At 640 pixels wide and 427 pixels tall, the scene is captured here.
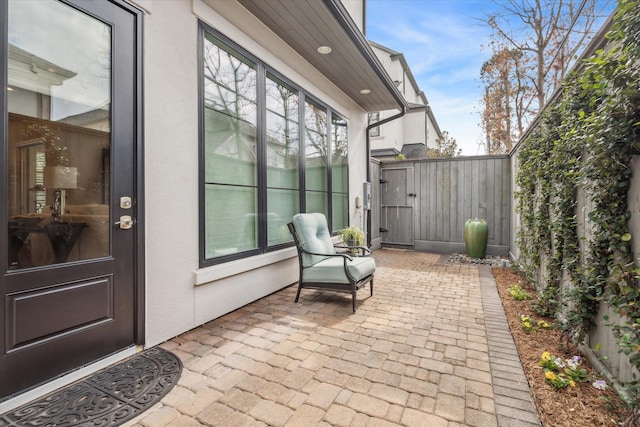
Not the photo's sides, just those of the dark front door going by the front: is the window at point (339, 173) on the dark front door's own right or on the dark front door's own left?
on the dark front door's own left

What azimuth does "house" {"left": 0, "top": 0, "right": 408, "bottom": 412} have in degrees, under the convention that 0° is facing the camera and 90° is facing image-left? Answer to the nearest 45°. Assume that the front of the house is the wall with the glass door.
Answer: approximately 315°

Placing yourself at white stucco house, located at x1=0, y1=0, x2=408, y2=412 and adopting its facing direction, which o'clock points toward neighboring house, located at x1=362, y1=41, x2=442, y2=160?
neighboring house, located at x1=362, y1=41, x2=442, y2=160 is roughly at 9 o'clock from white stucco house, located at x1=0, y1=0, x2=408, y2=412.

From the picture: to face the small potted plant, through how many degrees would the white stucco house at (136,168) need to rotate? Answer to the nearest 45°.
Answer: approximately 90° to its left

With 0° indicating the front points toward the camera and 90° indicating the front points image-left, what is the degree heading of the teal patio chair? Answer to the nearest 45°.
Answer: approximately 315°

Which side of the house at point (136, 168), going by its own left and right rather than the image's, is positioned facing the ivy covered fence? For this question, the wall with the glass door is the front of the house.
front

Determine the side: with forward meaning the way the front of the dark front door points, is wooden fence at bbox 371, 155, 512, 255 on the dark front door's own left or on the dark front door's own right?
on the dark front door's own left

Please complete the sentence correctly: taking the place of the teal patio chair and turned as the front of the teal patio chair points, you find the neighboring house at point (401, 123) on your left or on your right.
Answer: on your left

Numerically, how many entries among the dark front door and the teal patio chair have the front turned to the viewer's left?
0

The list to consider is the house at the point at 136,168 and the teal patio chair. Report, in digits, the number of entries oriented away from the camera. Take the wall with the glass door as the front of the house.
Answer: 0
